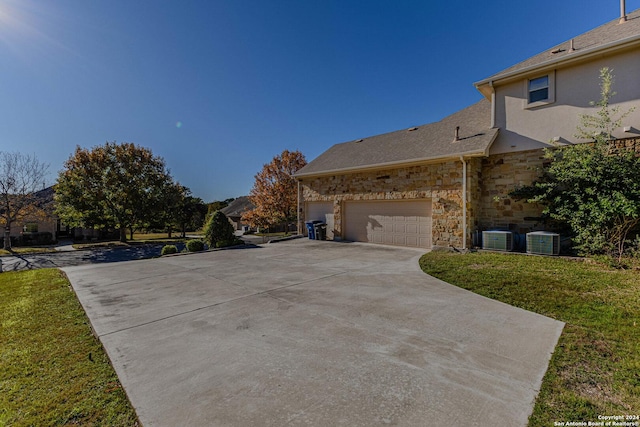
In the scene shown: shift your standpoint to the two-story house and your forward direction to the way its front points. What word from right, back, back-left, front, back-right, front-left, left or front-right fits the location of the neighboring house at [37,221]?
front-right

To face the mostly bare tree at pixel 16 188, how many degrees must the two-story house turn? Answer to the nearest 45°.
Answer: approximately 45° to its right

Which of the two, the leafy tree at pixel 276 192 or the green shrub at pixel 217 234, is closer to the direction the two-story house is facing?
the green shrub

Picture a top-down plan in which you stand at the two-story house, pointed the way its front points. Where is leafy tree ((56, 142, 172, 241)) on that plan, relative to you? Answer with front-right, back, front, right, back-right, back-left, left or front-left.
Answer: front-right

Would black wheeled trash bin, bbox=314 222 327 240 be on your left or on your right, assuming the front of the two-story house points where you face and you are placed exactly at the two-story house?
on your right

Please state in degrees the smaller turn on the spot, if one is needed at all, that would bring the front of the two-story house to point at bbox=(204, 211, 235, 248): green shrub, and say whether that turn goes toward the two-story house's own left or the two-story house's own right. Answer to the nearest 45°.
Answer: approximately 45° to the two-story house's own right

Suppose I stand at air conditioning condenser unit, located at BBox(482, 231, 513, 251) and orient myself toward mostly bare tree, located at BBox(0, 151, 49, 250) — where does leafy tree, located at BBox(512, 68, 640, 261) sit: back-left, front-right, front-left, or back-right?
back-left

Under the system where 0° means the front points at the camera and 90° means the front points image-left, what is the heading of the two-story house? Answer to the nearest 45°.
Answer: approximately 45°
